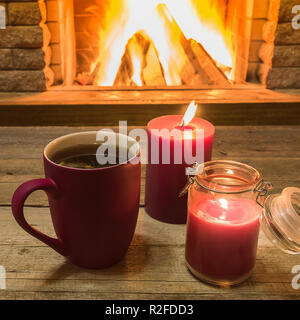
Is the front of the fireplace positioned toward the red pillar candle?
yes

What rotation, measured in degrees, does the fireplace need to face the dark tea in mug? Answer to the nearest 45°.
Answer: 0° — it already faces it

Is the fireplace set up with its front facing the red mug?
yes

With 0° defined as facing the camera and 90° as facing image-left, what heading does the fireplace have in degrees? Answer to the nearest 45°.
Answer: approximately 0°

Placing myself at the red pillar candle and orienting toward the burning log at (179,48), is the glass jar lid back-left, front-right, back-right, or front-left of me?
back-right

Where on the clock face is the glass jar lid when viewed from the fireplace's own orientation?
The glass jar lid is roughly at 12 o'clock from the fireplace.

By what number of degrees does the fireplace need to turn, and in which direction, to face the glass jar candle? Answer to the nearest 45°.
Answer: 0° — it already faces it
